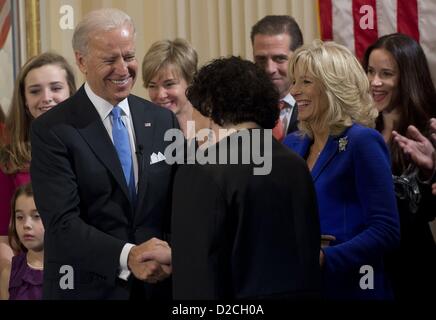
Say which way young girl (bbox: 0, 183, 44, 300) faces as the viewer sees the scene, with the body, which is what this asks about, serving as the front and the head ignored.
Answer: toward the camera

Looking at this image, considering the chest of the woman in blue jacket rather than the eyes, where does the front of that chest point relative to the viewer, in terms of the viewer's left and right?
facing the viewer and to the left of the viewer

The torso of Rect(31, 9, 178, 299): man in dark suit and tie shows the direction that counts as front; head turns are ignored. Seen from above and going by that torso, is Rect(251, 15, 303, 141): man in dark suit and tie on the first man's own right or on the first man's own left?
on the first man's own left

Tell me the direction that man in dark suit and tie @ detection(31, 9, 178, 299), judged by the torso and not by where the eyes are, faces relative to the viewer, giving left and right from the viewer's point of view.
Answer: facing the viewer and to the right of the viewer

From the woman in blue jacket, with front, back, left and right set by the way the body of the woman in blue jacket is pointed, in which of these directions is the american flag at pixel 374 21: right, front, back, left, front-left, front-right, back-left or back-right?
back-right

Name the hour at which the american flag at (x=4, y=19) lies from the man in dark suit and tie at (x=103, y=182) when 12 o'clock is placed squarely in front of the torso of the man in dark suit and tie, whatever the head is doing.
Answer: The american flag is roughly at 7 o'clock from the man in dark suit and tie.

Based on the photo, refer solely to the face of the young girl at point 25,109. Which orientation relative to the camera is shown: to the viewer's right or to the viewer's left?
to the viewer's right

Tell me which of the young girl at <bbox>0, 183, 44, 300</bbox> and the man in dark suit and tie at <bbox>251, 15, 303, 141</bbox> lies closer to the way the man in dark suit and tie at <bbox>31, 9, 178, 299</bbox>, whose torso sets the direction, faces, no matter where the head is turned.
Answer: the man in dark suit and tie

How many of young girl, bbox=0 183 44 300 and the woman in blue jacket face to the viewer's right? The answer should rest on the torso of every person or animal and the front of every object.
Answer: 0

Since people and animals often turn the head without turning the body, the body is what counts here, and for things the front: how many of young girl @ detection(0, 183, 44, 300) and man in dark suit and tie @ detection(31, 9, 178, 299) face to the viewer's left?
0

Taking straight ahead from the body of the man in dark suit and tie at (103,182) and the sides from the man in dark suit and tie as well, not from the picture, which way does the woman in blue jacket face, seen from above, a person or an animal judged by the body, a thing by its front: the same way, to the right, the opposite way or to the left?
to the right

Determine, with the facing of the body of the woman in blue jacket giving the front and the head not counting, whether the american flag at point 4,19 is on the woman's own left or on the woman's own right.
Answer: on the woman's own right
